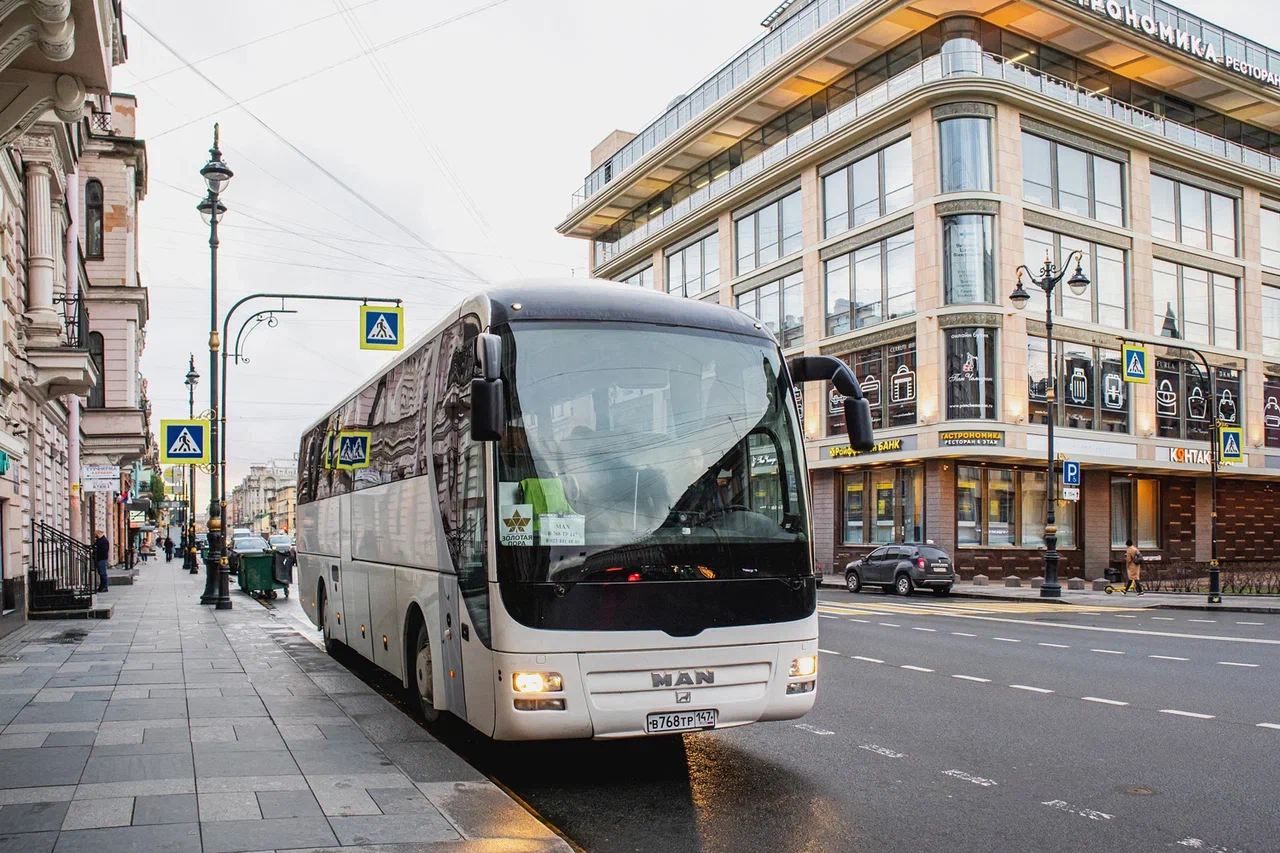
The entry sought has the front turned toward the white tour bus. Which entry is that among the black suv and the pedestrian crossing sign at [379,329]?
the pedestrian crossing sign

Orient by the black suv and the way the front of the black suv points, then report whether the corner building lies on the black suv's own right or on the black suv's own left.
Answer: on the black suv's own right

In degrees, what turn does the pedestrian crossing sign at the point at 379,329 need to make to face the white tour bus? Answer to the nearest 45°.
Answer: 0° — it already faces it

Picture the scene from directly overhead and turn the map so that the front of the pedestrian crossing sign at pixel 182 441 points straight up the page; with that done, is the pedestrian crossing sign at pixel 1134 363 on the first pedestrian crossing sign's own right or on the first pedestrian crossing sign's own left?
on the first pedestrian crossing sign's own left

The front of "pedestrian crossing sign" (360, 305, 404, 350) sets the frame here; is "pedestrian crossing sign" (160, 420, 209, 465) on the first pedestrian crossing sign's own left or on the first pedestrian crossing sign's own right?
on the first pedestrian crossing sign's own right

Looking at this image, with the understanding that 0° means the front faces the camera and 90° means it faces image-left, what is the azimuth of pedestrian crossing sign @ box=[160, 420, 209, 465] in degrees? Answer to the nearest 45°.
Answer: approximately 0°

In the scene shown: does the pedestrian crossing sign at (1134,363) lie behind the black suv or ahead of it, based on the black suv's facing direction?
behind
